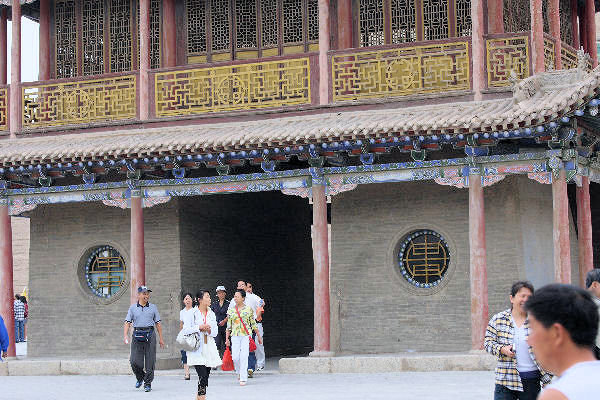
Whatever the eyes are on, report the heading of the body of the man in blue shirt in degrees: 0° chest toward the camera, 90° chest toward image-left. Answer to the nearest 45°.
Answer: approximately 0°

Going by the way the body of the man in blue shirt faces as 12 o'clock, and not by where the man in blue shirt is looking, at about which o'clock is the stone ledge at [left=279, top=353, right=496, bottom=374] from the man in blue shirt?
The stone ledge is roughly at 9 o'clock from the man in blue shirt.

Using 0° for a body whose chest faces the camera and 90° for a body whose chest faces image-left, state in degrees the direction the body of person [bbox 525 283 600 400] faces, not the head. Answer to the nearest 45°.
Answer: approximately 135°

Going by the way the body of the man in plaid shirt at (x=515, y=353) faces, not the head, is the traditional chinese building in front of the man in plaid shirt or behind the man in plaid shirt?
behind

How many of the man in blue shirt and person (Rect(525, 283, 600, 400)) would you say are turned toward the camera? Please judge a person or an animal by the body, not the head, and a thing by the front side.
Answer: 1

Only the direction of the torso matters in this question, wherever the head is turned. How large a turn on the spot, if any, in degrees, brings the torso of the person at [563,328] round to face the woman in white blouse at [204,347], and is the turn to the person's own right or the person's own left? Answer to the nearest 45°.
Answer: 0° — they already face them

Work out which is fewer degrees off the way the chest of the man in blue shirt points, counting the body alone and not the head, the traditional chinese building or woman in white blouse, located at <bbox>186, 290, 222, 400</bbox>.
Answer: the woman in white blouse

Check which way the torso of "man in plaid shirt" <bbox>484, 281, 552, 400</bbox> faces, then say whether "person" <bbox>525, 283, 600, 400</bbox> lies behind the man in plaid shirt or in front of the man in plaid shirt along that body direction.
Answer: in front
